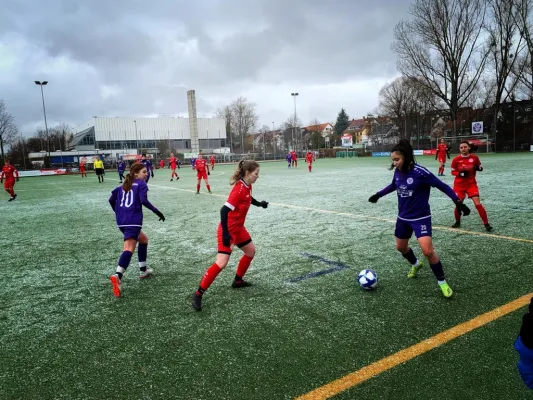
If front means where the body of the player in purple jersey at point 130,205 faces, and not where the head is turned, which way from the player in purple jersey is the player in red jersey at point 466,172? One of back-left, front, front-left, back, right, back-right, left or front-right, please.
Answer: front-right

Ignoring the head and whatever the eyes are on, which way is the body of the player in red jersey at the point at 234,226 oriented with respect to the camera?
to the viewer's right

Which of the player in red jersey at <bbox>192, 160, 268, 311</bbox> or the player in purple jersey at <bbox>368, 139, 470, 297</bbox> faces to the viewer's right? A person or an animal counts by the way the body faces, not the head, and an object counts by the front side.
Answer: the player in red jersey

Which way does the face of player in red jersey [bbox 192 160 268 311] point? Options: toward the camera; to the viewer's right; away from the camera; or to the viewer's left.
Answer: to the viewer's right

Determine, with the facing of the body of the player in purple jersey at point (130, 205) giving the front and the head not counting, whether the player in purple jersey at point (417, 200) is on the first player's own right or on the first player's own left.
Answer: on the first player's own right

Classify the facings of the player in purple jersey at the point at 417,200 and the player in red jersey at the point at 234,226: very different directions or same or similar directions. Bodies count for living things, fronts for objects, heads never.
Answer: very different directions

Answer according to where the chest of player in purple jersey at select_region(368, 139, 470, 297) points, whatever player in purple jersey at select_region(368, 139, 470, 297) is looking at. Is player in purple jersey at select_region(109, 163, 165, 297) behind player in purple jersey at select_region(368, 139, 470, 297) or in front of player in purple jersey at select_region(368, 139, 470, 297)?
in front

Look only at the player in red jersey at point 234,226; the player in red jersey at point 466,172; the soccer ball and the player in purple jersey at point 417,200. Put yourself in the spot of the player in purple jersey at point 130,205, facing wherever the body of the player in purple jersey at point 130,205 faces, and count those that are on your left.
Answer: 0

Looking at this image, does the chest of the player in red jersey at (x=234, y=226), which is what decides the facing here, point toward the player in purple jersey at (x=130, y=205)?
no

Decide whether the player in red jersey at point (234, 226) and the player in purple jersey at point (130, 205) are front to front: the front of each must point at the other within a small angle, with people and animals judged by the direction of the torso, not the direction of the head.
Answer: no

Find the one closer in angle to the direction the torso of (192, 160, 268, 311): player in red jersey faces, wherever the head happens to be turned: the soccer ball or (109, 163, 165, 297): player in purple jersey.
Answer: the soccer ball

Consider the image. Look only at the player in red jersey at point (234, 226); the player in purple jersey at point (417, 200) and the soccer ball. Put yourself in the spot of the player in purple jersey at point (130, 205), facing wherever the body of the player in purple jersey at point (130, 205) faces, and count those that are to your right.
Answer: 3

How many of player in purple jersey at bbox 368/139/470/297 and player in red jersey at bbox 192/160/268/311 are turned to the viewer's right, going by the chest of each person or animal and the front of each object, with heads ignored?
1

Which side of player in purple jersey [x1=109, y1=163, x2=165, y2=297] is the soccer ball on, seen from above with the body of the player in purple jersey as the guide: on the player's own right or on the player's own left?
on the player's own right

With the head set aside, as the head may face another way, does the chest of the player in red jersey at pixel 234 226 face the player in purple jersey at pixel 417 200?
yes

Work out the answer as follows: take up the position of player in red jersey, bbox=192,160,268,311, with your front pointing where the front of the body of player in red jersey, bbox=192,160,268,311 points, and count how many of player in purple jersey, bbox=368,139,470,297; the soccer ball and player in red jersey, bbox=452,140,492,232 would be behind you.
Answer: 0

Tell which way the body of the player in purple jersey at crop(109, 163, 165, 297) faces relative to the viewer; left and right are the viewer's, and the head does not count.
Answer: facing away from the viewer and to the right of the viewer

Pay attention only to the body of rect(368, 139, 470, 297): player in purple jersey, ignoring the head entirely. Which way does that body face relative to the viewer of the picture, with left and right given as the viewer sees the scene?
facing the viewer and to the left of the viewer

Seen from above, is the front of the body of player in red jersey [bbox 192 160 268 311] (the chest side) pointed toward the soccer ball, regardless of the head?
yes

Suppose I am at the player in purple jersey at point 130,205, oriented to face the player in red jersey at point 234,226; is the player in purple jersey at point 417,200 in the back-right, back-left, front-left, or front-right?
front-left

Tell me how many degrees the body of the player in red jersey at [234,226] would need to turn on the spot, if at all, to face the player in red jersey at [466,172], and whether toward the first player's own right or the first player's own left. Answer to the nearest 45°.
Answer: approximately 45° to the first player's own left

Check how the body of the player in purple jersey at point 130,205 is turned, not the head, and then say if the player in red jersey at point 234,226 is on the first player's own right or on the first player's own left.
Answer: on the first player's own right
